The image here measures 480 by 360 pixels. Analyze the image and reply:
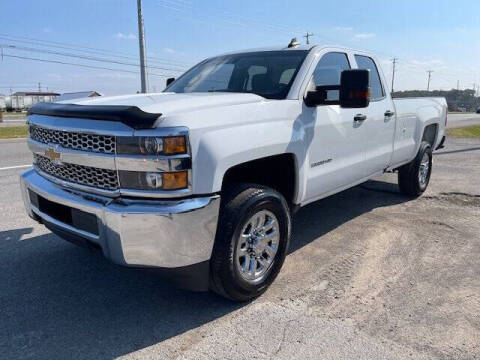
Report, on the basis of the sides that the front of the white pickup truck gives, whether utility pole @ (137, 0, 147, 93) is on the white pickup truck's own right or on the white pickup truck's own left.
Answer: on the white pickup truck's own right

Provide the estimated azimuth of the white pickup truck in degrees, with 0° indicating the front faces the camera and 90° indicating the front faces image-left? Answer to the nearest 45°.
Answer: approximately 45°
